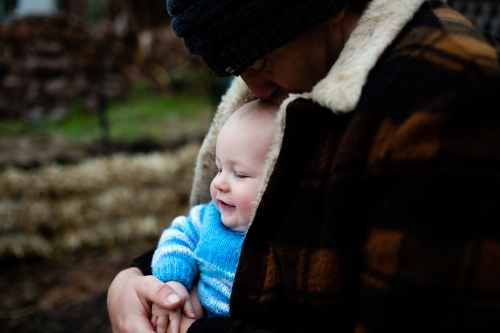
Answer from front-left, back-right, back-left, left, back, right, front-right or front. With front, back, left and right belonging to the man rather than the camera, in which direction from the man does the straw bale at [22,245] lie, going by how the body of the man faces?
front-right

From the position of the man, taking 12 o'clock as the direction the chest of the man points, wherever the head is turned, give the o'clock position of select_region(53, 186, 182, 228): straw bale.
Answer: The straw bale is roughly at 2 o'clock from the man.

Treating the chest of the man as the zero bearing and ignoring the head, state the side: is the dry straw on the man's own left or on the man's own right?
on the man's own right

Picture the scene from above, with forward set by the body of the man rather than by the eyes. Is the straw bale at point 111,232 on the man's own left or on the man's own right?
on the man's own right

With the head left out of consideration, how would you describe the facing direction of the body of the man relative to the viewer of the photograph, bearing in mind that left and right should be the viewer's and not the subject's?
facing to the left of the viewer
